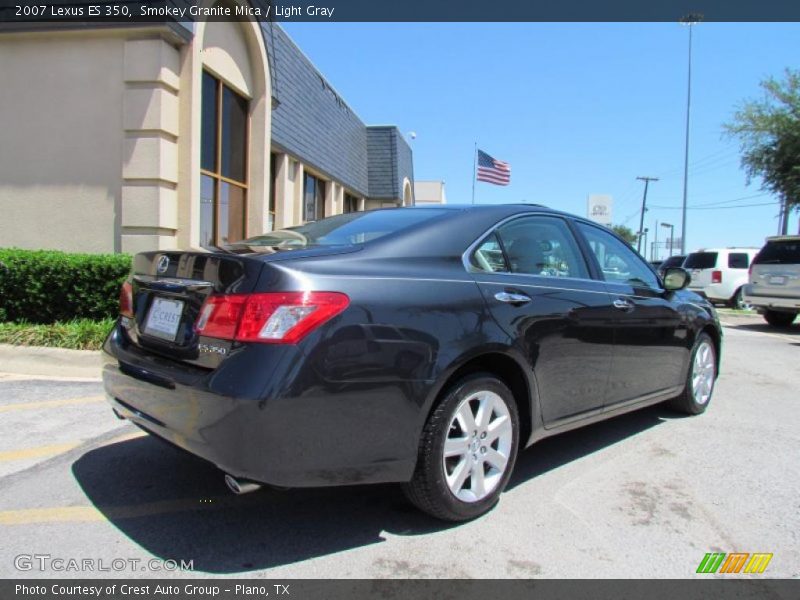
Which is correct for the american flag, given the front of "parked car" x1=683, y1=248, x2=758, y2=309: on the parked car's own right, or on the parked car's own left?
on the parked car's own left

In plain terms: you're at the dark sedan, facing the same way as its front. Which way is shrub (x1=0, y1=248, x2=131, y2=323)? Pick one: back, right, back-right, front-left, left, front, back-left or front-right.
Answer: left

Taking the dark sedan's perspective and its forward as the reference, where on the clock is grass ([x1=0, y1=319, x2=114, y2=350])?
The grass is roughly at 9 o'clock from the dark sedan.

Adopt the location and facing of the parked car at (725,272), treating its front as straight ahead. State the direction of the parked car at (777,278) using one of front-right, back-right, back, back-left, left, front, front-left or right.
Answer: back-right

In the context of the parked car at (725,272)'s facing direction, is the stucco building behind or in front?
behind

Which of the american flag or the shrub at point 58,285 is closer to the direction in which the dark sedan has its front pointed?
the american flag

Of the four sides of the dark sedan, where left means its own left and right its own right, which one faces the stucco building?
left

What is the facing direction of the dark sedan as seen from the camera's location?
facing away from the viewer and to the right of the viewer

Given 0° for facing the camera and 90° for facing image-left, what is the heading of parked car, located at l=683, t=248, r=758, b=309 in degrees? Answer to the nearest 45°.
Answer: approximately 225°

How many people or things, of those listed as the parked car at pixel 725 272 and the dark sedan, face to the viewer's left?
0
